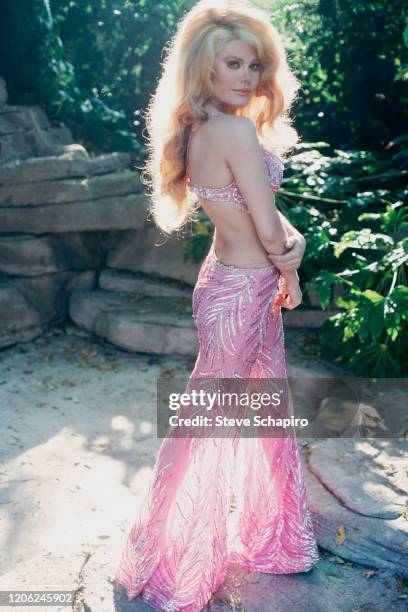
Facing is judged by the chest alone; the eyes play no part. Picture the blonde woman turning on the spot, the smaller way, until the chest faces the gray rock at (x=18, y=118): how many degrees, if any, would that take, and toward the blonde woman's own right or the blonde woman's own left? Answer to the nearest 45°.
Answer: approximately 90° to the blonde woman's own left

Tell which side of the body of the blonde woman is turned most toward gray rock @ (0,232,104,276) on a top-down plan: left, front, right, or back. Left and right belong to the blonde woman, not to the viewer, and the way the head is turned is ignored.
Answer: left

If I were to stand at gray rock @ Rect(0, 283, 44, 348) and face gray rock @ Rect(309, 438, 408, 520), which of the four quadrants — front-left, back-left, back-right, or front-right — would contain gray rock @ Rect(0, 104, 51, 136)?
back-left

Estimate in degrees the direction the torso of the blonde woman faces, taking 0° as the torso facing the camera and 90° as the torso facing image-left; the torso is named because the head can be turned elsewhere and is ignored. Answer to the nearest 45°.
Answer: approximately 225°

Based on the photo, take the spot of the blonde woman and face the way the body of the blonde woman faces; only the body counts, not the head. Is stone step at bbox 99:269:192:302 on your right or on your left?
on your left

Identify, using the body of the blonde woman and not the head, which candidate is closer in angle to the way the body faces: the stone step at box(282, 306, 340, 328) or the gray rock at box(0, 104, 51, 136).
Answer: the stone step

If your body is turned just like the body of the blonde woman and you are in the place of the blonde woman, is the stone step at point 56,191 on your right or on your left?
on your left

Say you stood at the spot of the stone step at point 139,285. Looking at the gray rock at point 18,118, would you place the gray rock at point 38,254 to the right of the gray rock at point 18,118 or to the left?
left

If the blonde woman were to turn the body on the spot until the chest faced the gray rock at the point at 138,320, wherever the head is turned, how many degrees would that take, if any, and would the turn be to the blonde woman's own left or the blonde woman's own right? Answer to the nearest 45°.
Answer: approximately 45° to the blonde woman's own left

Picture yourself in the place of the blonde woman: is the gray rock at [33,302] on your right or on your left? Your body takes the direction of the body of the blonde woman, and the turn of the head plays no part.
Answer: on your left
